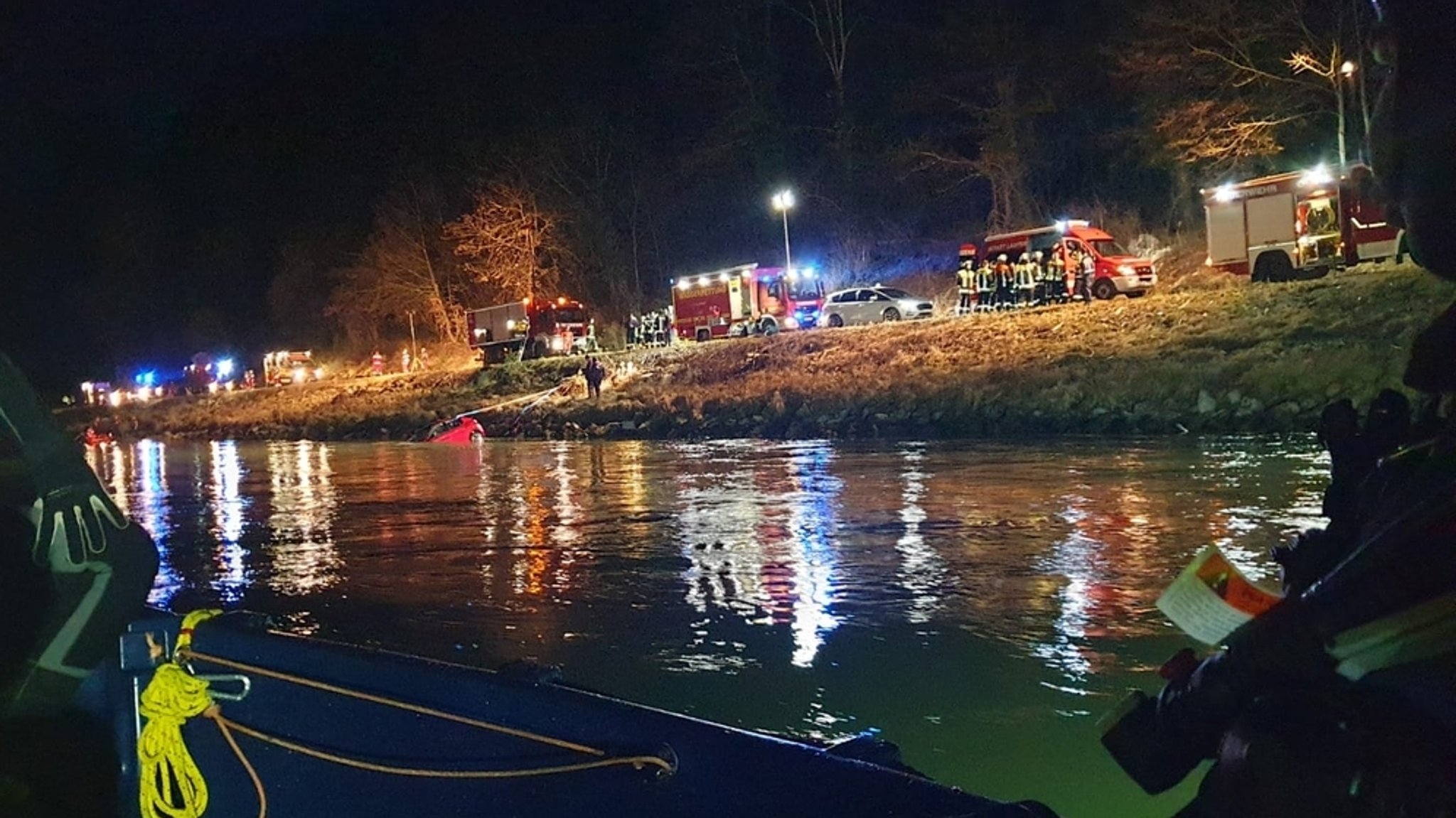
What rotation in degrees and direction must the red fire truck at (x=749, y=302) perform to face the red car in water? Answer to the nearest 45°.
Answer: approximately 90° to its right

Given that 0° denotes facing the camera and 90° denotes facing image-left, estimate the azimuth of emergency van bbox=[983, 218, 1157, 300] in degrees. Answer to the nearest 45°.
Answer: approximately 315°

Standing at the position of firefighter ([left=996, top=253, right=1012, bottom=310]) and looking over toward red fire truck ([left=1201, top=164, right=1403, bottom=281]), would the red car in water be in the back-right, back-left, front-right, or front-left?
back-right

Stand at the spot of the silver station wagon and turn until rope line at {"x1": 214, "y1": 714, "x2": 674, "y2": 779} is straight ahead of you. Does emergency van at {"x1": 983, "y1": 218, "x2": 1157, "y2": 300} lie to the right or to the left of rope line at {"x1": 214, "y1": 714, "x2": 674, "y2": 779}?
left

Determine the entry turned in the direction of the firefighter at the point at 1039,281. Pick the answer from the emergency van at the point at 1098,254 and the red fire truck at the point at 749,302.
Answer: the red fire truck

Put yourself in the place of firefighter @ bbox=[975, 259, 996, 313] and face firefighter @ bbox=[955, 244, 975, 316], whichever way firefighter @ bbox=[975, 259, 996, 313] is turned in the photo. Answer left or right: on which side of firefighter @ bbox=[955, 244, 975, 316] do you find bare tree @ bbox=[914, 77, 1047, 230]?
right

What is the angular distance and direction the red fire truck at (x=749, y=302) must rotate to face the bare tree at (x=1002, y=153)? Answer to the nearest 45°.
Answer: approximately 45° to its left

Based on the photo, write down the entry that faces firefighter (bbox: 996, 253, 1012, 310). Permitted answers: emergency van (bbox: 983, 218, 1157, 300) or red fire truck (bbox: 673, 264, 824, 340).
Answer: the red fire truck

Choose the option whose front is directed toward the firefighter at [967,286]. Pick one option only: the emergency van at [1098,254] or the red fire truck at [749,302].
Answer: the red fire truck
